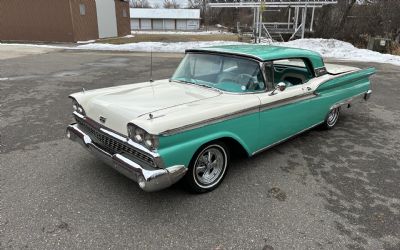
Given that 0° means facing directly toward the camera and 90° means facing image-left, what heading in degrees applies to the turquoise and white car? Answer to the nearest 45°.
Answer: approximately 45°

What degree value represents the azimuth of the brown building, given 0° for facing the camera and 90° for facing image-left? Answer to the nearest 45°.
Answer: approximately 315°

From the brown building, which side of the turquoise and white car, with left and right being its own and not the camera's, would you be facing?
right
